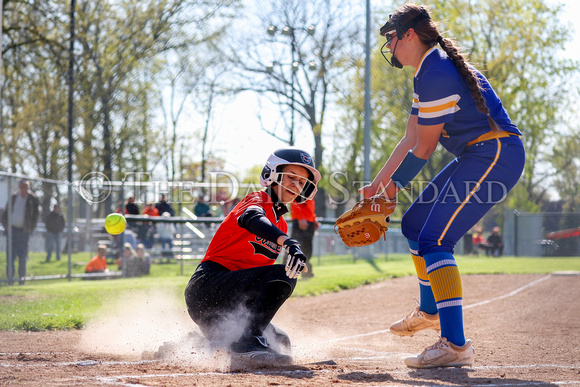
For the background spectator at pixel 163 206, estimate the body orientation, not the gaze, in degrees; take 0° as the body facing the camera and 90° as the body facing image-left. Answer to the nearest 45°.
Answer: approximately 0°

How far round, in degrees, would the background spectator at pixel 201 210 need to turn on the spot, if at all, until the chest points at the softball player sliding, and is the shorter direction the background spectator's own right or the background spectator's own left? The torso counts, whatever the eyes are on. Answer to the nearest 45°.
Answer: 0° — they already face them

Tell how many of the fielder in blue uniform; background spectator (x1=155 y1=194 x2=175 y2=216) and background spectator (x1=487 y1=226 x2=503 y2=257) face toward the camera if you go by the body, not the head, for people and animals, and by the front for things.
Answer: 2

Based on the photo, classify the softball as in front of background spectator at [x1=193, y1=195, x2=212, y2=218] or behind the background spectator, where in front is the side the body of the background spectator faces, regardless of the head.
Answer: in front

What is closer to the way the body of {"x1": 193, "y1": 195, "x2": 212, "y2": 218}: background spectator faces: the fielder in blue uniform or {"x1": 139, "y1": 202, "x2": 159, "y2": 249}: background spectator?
the fielder in blue uniform

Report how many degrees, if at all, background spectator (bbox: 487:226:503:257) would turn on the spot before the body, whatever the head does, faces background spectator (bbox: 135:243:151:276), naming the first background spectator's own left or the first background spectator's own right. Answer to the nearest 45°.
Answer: approximately 45° to the first background spectator's own right

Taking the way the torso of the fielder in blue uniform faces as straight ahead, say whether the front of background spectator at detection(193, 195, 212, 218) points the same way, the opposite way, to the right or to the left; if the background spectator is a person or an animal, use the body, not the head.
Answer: to the left

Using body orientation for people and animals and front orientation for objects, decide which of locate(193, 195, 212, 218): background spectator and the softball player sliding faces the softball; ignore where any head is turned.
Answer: the background spectator

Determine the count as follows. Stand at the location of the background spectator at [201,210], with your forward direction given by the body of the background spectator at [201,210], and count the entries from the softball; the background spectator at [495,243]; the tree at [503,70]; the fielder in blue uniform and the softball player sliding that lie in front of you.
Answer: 3

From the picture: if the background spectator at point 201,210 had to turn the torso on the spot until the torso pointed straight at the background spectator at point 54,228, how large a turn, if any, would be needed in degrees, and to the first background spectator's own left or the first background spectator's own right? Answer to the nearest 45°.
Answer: approximately 45° to the first background spectator's own right

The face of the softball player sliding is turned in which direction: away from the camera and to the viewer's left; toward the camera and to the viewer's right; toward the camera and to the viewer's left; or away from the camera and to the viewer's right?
toward the camera and to the viewer's right

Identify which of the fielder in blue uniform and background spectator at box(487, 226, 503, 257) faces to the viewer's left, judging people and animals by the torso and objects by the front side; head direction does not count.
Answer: the fielder in blue uniform

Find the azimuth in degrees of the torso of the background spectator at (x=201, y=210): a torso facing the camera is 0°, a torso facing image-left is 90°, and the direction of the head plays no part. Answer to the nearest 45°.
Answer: approximately 0°

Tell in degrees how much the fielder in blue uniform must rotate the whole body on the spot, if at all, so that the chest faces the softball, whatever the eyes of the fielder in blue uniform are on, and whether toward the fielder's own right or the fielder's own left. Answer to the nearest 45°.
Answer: approximately 45° to the fielder's own right

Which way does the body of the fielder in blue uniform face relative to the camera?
to the viewer's left
